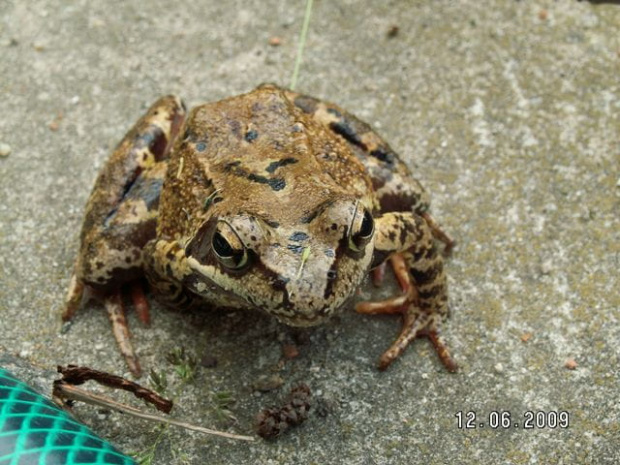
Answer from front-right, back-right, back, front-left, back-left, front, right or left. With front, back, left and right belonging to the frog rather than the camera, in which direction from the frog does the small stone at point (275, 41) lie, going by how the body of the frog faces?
back

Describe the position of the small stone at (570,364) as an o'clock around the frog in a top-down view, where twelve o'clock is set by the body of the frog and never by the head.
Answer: The small stone is roughly at 10 o'clock from the frog.

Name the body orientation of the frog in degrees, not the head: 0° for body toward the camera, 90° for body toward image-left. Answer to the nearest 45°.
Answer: approximately 0°

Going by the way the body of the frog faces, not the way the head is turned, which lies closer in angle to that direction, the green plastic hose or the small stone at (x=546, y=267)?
the green plastic hose

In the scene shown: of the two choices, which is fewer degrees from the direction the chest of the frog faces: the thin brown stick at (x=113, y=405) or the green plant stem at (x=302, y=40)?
the thin brown stick

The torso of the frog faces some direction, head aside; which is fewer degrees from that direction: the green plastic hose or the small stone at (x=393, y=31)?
the green plastic hose

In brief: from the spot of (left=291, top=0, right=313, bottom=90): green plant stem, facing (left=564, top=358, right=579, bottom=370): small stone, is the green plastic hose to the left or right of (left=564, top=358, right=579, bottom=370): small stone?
right

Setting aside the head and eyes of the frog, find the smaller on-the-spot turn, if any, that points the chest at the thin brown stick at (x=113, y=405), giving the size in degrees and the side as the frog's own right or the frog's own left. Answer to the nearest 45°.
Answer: approximately 45° to the frog's own right

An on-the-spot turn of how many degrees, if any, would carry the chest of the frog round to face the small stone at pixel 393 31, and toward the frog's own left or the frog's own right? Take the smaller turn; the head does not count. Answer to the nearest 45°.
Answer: approximately 135° to the frog's own left
